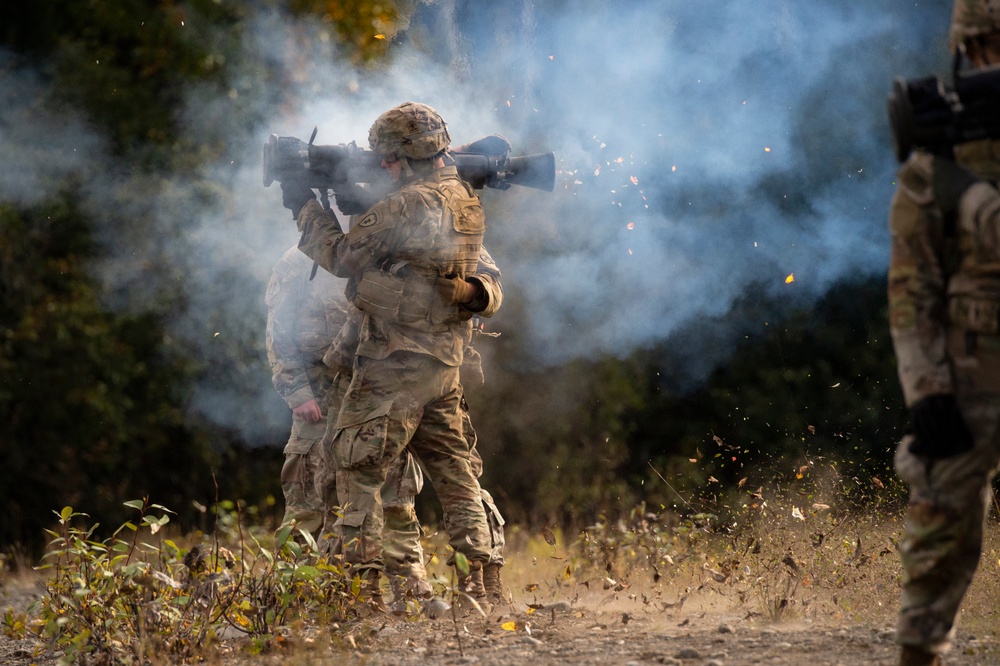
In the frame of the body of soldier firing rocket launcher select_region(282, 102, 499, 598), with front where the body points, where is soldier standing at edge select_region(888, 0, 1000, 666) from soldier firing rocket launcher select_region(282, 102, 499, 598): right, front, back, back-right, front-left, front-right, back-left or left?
back

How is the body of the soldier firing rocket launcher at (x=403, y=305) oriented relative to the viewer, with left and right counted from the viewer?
facing away from the viewer and to the left of the viewer

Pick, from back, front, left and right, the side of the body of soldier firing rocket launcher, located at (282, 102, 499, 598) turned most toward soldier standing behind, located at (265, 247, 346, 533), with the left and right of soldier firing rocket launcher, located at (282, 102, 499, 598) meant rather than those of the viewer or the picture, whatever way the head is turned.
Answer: right
